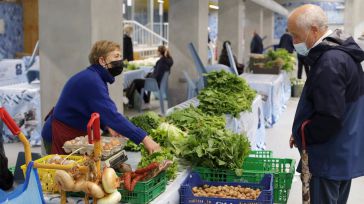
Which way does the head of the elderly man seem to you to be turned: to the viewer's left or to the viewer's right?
to the viewer's left

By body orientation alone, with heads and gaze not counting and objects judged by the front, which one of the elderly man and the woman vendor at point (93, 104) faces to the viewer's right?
the woman vendor

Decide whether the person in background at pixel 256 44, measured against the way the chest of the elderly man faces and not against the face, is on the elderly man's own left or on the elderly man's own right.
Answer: on the elderly man's own right

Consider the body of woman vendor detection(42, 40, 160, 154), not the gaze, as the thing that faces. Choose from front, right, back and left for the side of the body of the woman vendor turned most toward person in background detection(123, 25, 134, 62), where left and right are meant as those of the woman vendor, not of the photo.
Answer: left

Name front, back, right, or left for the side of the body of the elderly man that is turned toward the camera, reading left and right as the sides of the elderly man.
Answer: left

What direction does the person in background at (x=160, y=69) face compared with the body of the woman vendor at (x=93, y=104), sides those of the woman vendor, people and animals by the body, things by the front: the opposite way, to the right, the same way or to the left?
the opposite way

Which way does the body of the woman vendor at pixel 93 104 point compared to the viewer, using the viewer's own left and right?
facing to the right of the viewer

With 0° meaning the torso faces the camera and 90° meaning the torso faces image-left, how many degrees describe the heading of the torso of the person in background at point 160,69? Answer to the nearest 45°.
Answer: approximately 90°
